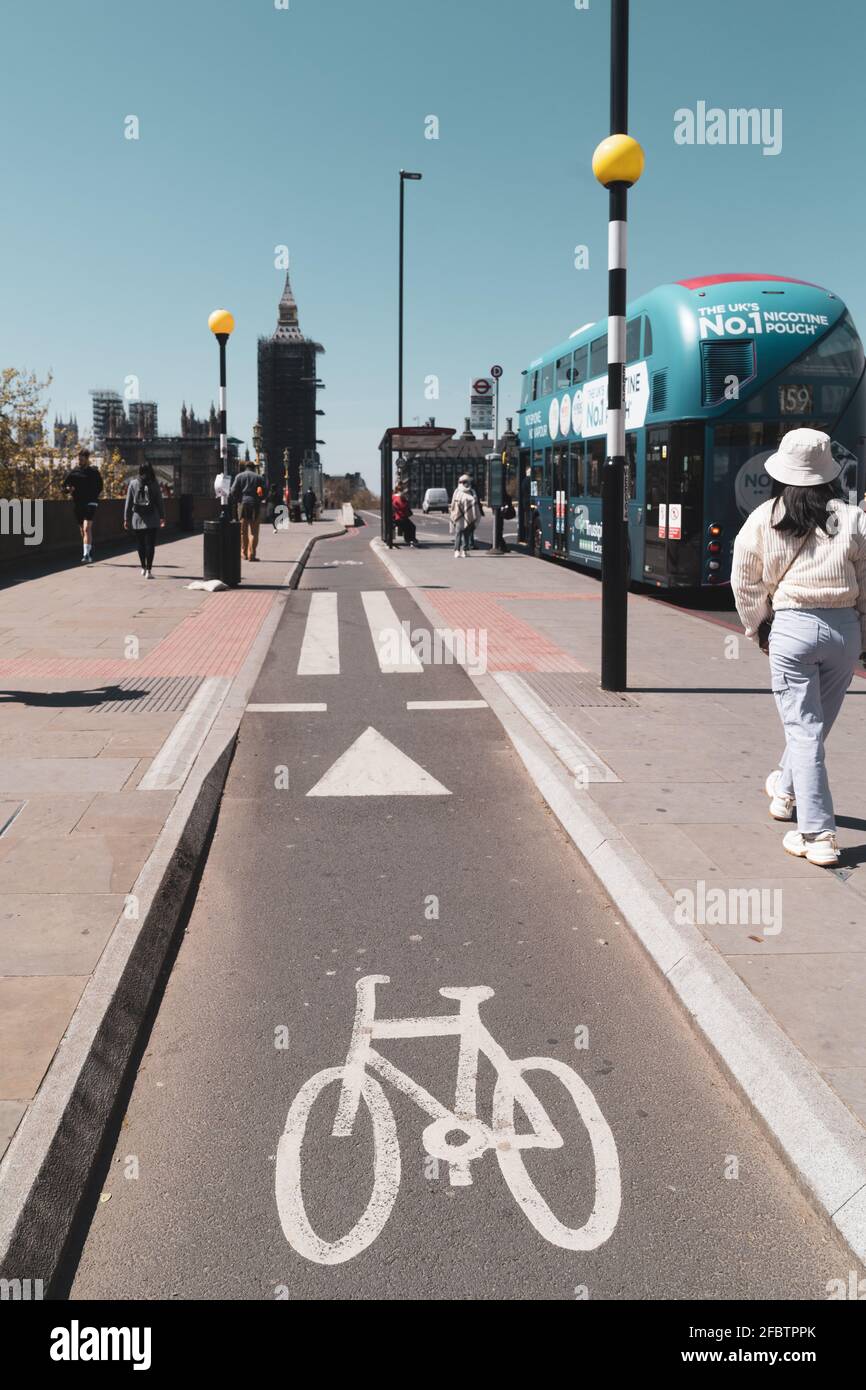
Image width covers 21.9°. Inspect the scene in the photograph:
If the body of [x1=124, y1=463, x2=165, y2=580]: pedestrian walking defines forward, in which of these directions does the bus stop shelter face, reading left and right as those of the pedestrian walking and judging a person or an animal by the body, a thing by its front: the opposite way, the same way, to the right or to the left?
to the right

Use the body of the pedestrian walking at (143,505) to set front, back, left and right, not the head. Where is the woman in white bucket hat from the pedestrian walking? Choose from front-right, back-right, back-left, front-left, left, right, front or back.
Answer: back

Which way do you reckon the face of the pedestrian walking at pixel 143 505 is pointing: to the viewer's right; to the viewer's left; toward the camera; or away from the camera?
away from the camera

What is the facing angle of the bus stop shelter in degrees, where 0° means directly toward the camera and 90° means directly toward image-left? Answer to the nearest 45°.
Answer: approximately 270°

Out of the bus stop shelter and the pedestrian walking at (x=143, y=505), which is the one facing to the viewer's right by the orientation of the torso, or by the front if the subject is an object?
the bus stop shelter

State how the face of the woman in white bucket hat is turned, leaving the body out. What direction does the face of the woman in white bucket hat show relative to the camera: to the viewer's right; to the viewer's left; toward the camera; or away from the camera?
away from the camera

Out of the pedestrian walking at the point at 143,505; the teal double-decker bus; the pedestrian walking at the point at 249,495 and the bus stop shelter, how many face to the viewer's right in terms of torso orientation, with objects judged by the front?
1

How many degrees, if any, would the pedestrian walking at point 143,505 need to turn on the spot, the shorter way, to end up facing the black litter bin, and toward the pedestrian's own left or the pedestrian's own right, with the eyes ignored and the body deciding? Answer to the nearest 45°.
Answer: approximately 135° to the pedestrian's own right

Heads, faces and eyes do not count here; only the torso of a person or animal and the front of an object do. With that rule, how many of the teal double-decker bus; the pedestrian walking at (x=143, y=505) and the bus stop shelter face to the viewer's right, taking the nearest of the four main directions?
1

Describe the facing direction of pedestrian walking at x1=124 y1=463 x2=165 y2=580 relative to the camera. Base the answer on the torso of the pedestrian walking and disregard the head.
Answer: away from the camera

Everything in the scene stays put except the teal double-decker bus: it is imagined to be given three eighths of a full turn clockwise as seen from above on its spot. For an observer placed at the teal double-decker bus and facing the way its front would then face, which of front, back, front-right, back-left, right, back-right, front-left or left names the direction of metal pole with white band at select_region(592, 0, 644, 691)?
right
